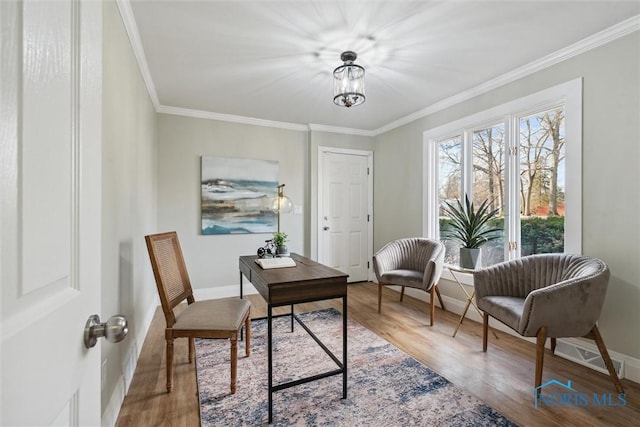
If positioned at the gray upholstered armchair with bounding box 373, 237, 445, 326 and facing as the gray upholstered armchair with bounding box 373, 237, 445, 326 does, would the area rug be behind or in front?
in front

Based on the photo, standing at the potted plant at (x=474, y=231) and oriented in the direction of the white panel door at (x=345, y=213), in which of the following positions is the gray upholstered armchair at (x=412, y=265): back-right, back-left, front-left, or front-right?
front-left

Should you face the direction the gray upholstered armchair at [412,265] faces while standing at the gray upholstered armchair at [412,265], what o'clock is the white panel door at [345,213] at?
The white panel door is roughly at 3 o'clock from the gray upholstered armchair.

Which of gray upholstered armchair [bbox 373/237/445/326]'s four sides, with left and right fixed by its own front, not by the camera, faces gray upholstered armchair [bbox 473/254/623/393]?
left

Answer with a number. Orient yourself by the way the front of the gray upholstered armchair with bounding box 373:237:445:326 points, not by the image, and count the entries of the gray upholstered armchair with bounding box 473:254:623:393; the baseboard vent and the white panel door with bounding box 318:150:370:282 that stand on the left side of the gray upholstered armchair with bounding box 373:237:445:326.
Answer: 2

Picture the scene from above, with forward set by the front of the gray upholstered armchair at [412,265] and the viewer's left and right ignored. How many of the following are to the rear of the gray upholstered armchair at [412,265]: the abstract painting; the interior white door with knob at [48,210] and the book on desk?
0

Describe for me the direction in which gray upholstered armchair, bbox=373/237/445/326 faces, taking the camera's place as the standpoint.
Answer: facing the viewer and to the left of the viewer

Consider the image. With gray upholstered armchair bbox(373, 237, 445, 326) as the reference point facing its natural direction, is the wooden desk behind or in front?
in front

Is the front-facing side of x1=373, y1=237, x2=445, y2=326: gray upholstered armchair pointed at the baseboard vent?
no

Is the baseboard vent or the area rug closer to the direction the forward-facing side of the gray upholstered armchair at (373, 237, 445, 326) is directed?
the area rug

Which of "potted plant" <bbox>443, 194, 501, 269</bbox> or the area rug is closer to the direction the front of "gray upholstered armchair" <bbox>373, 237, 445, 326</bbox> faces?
the area rug

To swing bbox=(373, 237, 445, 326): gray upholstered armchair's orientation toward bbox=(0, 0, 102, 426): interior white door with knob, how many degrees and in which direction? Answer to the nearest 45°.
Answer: approximately 45° to its left
